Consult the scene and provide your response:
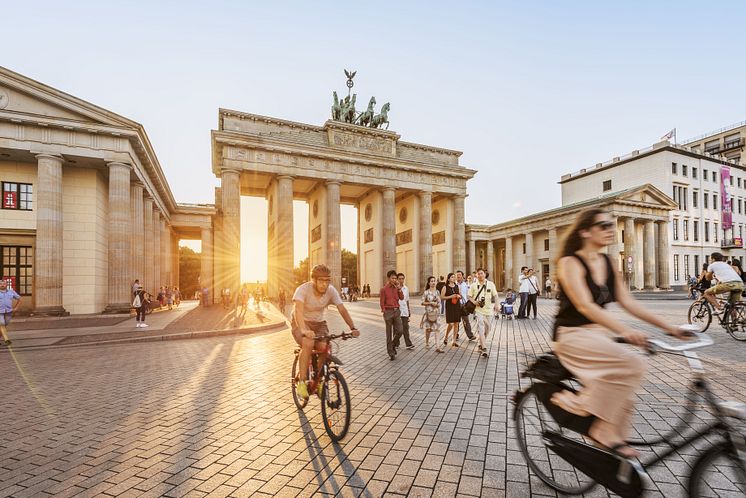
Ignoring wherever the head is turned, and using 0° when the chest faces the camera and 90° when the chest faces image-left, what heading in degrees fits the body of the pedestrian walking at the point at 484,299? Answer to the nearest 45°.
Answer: approximately 0°

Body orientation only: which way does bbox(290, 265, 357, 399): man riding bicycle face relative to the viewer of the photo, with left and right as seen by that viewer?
facing the viewer and to the right of the viewer

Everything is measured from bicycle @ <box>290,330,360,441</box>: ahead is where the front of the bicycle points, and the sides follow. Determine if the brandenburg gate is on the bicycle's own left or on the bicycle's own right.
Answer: on the bicycle's own left

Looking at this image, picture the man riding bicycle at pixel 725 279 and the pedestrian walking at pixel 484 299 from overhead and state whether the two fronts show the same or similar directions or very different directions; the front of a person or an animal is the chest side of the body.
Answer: very different directions

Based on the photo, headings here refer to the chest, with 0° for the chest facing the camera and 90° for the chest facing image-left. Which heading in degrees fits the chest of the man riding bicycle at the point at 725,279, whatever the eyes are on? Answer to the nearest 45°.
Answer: approximately 135°

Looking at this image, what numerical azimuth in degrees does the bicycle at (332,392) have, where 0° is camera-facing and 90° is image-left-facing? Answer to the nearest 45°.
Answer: approximately 315°

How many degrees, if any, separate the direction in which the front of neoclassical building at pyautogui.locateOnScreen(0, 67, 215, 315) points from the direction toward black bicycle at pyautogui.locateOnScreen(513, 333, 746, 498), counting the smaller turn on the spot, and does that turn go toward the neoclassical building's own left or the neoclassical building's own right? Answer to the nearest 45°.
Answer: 0° — it already faces it

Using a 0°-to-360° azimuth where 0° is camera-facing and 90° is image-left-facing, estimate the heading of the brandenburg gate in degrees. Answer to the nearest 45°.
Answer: approximately 315°
